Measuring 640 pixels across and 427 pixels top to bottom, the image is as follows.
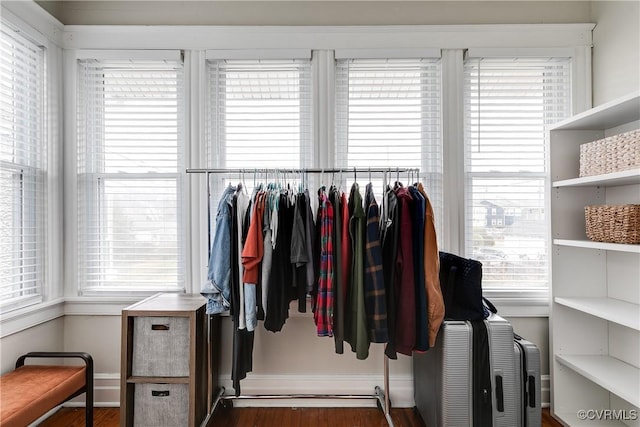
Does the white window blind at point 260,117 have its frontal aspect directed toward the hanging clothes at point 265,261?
yes

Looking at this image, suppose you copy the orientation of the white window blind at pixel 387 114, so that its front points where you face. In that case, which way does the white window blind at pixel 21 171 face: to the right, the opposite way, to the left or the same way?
to the left

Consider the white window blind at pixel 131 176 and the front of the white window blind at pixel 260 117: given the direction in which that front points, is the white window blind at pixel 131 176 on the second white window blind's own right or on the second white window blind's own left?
on the second white window blind's own right
